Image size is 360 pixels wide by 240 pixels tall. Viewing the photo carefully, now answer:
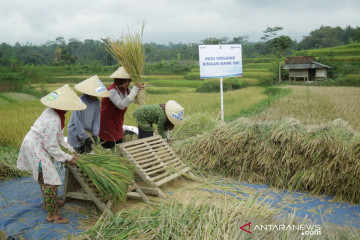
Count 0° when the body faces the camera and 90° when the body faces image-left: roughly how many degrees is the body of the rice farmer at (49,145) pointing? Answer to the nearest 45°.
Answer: approximately 270°

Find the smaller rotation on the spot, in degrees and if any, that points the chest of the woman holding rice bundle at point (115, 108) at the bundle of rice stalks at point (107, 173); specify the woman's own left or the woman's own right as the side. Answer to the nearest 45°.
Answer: approximately 45° to the woman's own right

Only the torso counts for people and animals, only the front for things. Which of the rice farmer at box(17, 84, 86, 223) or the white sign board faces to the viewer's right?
the rice farmer

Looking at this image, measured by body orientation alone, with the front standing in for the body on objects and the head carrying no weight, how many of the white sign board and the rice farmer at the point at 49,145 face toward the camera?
1

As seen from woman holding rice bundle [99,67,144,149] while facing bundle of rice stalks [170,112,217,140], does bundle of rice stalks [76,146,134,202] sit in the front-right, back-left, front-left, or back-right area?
back-right

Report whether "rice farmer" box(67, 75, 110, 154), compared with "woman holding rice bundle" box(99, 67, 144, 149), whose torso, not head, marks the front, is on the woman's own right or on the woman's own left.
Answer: on the woman's own right

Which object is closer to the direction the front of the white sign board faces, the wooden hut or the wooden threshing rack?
the wooden threshing rack
